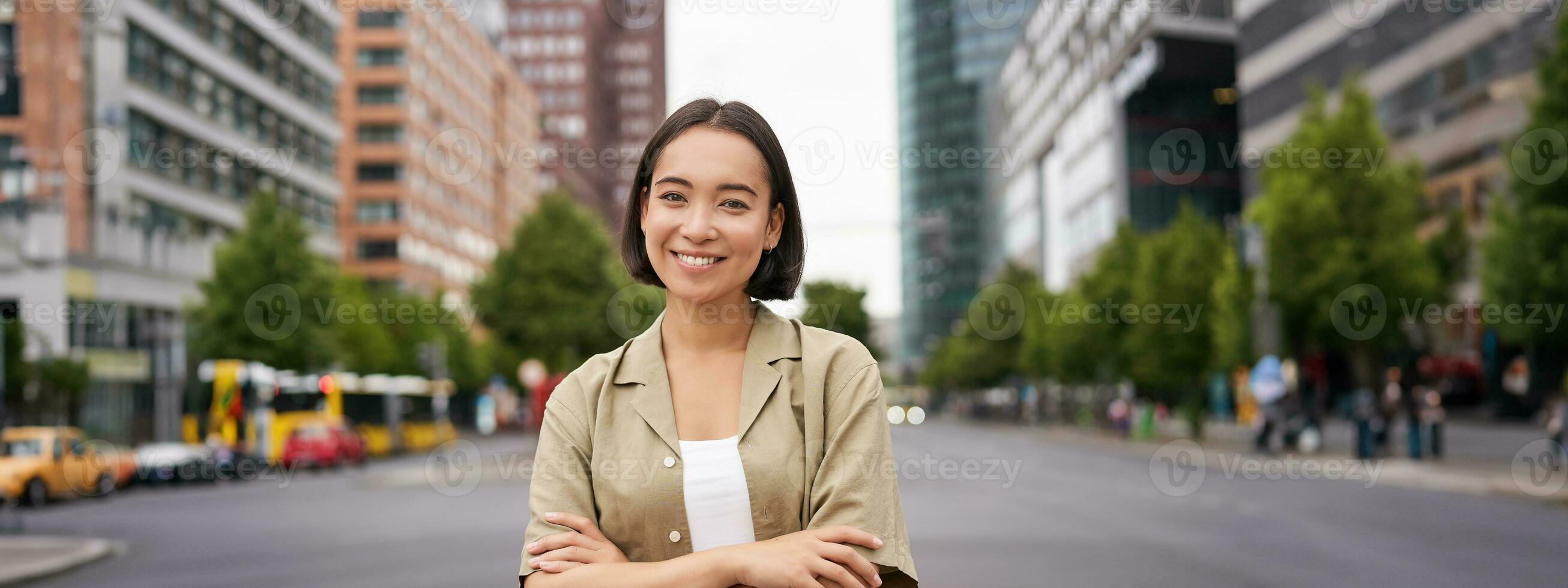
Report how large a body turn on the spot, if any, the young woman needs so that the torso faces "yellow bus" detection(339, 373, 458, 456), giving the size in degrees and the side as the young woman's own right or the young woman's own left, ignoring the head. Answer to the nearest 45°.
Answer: approximately 180°

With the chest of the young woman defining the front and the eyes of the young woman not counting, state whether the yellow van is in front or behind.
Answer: behind

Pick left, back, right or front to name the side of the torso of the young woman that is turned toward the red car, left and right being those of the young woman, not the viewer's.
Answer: back

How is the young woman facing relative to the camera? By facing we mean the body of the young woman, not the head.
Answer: toward the camera

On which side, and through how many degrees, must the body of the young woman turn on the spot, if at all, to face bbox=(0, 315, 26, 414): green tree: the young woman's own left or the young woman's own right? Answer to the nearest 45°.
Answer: approximately 135° to the young woman's own right

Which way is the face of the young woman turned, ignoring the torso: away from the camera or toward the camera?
toward the camera

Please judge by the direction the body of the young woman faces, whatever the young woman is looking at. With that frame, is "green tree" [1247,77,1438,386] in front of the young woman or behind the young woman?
behind

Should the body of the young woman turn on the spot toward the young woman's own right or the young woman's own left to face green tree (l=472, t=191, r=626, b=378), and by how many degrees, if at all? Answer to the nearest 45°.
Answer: approximately 180°

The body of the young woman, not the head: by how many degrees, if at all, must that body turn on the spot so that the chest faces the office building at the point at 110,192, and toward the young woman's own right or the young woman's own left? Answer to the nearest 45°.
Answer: approximately 135° to the young woman's own right
